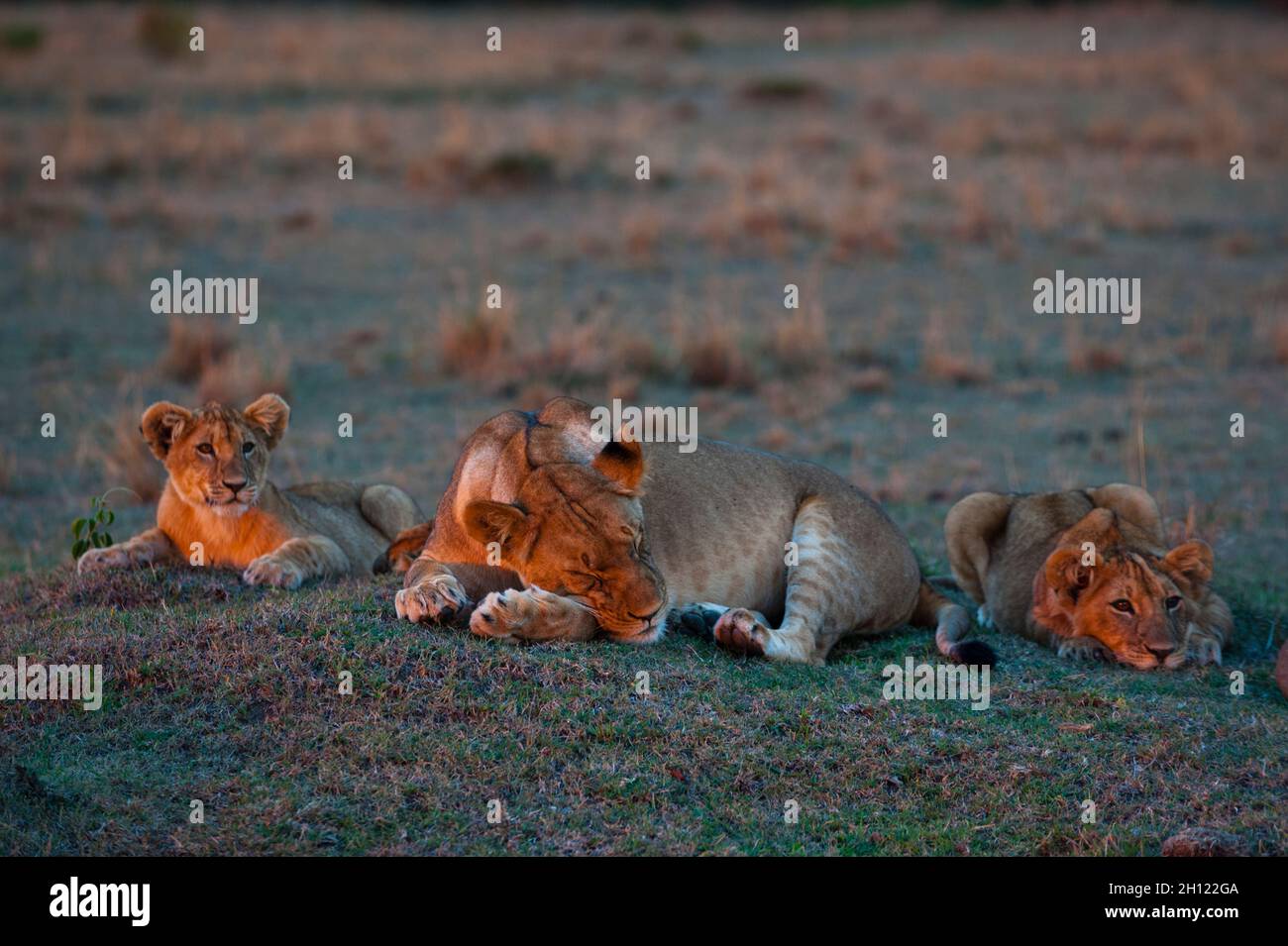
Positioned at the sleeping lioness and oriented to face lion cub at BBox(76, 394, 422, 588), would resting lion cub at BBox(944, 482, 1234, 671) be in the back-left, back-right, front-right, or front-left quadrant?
back-right

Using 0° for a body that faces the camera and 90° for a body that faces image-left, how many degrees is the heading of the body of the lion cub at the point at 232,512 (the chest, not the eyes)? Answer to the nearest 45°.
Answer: approximately 45°

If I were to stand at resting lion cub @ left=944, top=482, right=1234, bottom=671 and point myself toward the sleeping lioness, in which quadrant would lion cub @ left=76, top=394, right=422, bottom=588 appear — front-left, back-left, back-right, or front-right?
front-right

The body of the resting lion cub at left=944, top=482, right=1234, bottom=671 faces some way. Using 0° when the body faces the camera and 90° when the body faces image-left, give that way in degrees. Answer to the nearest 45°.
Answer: approximately 315°

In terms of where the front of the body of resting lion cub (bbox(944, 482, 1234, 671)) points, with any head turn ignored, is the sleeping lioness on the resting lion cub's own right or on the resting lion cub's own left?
on the resting lion cub's own right

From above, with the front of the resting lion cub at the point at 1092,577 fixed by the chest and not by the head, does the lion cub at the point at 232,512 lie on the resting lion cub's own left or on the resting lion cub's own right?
on the resting lion cub's own right

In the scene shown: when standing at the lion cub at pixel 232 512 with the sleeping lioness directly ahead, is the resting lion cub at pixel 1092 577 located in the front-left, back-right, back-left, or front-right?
front-left

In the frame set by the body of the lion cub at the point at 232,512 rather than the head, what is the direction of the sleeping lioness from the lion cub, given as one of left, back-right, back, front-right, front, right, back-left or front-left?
left

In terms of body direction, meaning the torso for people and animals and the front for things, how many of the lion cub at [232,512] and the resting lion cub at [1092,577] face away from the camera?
0
